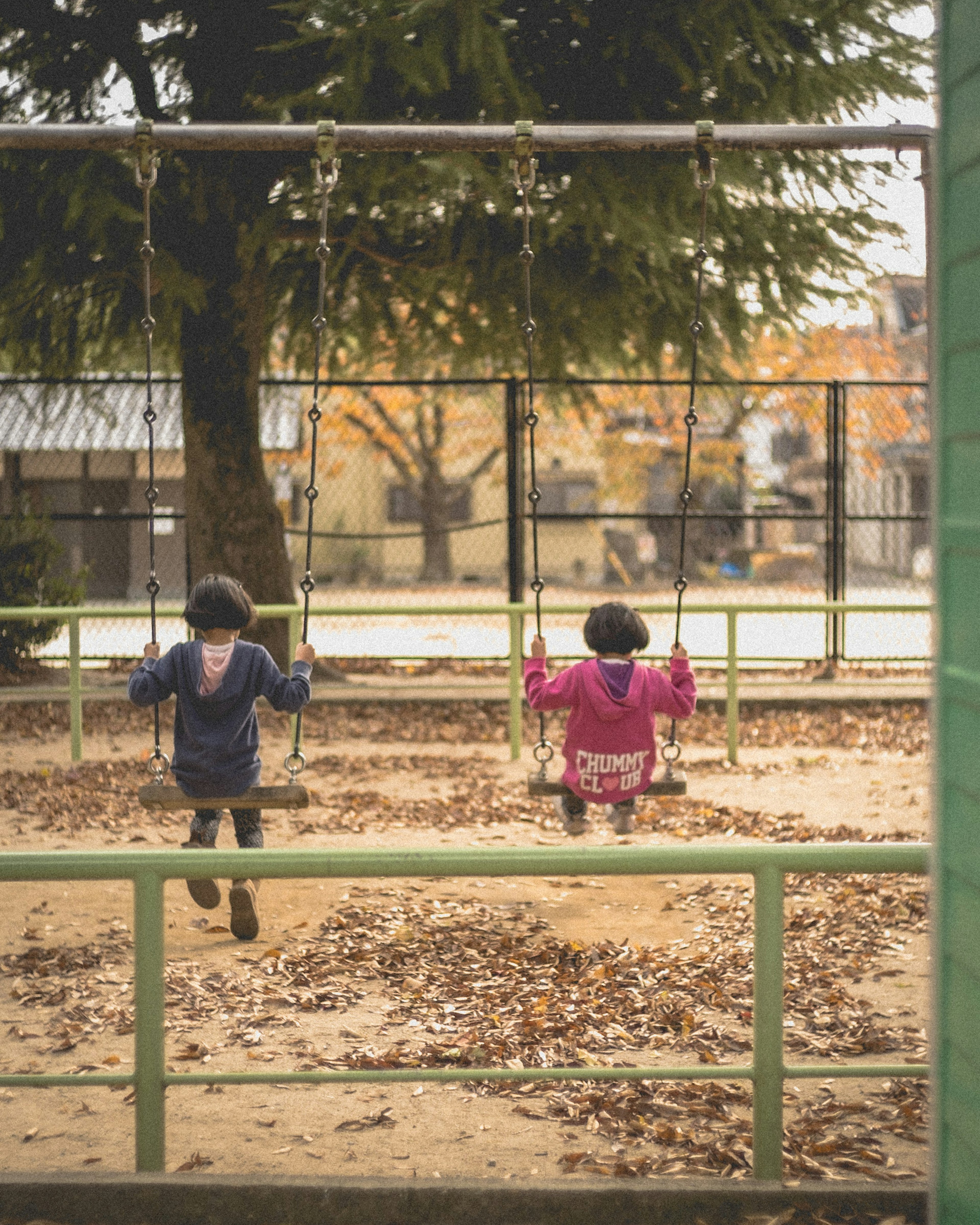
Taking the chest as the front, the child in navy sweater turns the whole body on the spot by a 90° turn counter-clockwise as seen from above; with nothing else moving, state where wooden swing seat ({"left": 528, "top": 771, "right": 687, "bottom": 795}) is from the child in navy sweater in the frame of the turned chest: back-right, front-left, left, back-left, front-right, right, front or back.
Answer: back

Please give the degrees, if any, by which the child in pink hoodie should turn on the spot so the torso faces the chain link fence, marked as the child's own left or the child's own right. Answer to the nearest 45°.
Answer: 0° — they already face it

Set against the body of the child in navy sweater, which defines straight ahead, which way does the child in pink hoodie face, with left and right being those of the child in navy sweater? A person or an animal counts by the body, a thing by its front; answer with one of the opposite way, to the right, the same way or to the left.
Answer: the same way

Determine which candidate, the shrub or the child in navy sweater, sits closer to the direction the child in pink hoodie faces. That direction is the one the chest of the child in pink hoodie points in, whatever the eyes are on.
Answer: the shrub

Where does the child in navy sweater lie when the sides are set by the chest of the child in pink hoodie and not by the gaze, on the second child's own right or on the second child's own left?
on the second child's own left

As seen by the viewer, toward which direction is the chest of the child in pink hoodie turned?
away from the camera

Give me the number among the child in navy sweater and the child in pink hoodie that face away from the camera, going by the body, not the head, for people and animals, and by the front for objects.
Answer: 2

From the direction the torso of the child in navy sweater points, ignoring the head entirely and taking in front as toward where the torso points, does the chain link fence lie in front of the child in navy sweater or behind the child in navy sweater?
in front

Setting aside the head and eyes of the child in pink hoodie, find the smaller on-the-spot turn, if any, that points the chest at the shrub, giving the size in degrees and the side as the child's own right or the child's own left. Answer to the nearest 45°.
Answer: approximately 45° to the child's own left

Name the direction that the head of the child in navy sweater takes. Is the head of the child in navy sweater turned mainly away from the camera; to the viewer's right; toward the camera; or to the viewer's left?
away from the camera

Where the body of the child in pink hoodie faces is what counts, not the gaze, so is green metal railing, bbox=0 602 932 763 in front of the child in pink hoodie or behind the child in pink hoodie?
in front

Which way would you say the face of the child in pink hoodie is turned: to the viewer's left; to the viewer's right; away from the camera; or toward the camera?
away from the camera

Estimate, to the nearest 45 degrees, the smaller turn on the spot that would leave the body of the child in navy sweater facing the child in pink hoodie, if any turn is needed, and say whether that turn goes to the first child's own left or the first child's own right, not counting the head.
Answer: approximately 90° to the first child's own right

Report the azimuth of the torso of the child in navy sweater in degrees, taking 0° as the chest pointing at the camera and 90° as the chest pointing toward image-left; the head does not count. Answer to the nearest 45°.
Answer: approximately 180°

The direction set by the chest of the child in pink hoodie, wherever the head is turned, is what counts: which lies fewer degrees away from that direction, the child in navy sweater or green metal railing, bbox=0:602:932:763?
the green metal railing
